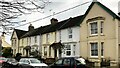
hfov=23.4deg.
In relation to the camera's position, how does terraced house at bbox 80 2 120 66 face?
facing the viewer and to the left of the viewer
